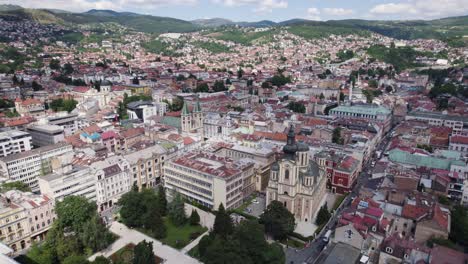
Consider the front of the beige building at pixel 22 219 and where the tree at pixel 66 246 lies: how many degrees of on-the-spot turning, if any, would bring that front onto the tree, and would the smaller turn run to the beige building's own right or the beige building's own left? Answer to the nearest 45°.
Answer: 0° — it already faces it

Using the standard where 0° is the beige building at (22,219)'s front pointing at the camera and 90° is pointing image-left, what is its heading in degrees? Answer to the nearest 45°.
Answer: approximately 315°
